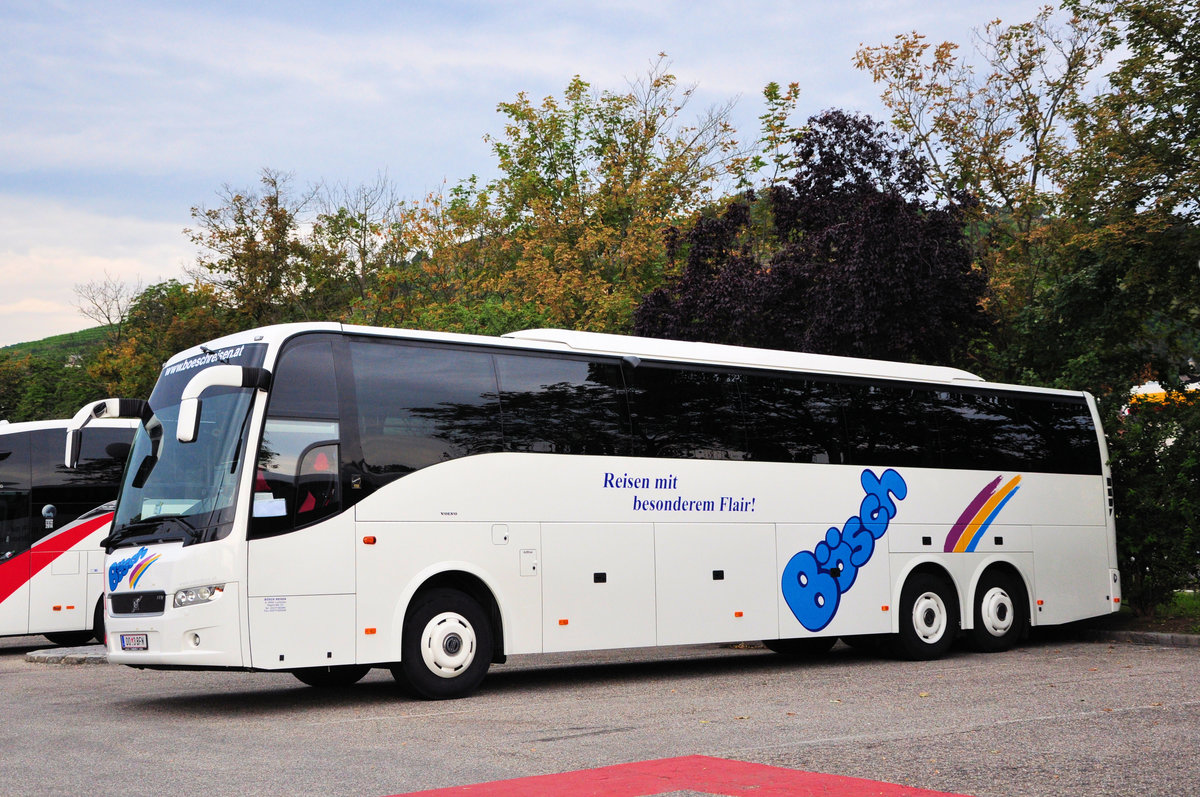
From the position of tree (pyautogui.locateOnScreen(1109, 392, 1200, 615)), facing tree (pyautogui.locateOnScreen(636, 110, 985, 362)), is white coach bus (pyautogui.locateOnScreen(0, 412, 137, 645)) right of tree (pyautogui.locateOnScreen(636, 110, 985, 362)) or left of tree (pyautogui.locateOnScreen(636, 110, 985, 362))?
left

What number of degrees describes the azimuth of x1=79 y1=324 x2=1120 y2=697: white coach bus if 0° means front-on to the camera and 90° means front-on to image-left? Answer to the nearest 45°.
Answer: approximately 45°

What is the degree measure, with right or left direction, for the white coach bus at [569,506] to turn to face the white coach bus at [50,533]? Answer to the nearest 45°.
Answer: approximately 90° to its right

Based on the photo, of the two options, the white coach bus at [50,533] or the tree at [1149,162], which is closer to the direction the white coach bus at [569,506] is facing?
the white coach bus

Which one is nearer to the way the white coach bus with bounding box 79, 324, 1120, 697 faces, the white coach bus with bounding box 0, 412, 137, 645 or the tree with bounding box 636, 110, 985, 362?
the white coach bus

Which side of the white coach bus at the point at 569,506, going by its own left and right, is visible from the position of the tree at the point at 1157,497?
back

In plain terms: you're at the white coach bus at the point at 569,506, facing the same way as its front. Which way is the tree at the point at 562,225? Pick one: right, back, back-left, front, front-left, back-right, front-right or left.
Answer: back-right

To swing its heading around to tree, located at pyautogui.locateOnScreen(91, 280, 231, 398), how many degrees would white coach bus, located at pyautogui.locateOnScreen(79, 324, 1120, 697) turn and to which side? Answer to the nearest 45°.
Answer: approximately 90° to its right

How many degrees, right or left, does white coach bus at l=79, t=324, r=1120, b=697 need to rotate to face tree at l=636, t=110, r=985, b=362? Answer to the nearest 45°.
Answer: approximately 180°
